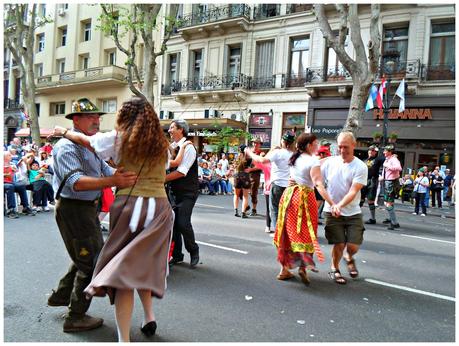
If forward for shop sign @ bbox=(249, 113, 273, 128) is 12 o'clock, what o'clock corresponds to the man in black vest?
The man in black vest is roughly at 12 o'clock from the shop sign.

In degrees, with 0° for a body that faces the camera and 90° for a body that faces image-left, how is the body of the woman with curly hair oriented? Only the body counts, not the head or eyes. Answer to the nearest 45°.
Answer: approximately 135°

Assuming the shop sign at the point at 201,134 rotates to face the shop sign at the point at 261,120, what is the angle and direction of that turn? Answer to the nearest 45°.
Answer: approximately 90° to its left

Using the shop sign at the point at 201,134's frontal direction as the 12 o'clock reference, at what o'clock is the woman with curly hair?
The woman with curly hair is roughly at 12 o'clock from the shop sign.

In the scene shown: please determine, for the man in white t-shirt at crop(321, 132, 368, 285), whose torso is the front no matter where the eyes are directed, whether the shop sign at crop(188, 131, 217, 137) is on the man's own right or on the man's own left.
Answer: on the man's own right

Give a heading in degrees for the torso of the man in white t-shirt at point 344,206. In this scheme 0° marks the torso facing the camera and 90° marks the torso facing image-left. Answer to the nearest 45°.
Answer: approximately 45°

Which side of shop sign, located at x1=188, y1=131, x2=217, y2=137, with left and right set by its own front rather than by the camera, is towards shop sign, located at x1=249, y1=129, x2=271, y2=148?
left

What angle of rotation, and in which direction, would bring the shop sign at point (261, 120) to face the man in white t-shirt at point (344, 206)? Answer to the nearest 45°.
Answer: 0° — it already faces them
